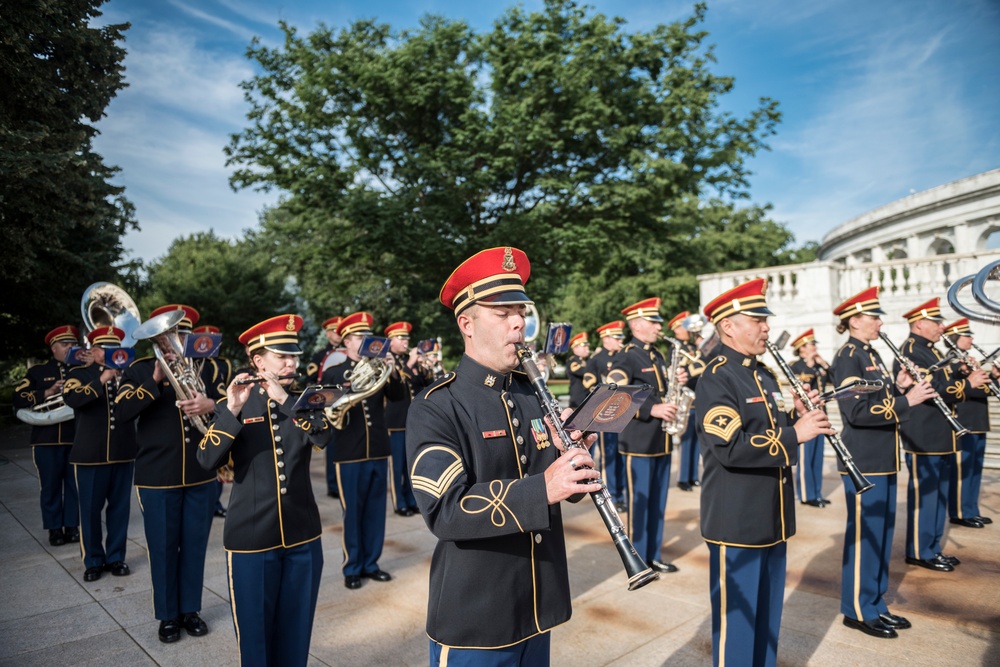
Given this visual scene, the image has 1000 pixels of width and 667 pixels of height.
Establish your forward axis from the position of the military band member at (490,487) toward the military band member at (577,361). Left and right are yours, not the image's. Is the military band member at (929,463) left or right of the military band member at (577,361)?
right

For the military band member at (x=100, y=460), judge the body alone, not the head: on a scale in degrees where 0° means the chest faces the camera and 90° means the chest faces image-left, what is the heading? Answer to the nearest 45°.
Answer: approximately 315°

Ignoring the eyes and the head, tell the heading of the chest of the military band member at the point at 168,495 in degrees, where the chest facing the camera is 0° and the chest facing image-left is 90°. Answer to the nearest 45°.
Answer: approximately 315°

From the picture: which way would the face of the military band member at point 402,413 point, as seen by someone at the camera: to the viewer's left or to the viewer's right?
to the viewer's right

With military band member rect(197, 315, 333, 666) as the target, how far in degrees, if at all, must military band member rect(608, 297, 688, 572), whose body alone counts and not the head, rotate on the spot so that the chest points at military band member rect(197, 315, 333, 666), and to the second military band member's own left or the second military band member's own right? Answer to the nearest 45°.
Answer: approximately 90° to the second military band member's own right

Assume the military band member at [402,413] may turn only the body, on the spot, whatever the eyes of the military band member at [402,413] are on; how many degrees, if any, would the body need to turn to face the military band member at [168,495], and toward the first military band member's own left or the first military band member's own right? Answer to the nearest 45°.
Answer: approximately 90° to the first military band member's own right
